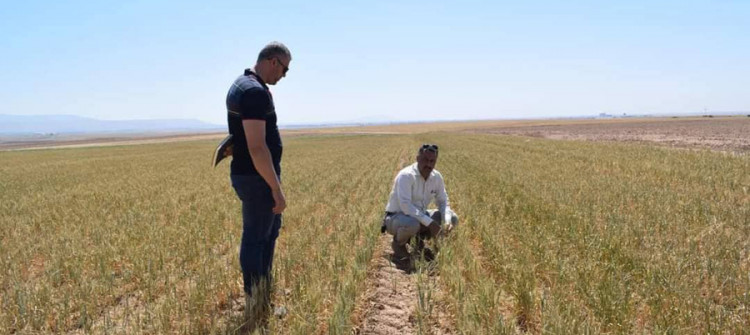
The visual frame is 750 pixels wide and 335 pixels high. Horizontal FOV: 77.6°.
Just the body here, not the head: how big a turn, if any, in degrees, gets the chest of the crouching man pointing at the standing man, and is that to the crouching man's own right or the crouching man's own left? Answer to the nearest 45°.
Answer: approximately 90° to the crouching man's own right

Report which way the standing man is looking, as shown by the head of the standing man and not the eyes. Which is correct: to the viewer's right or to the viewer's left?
to the viewer's right

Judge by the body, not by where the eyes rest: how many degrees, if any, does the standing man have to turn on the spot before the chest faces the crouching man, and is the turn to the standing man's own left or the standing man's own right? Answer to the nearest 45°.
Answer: approximately 45° to the standing man's own left

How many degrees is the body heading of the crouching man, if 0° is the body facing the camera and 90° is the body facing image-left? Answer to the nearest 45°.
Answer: approximately 315°

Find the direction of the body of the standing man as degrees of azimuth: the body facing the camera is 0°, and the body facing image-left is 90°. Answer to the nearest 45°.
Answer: approximately 270°
